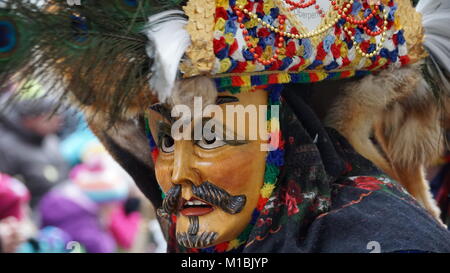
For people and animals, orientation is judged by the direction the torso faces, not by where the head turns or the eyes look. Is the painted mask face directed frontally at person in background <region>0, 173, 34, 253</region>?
no

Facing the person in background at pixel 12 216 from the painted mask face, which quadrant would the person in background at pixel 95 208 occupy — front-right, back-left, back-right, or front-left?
front-right

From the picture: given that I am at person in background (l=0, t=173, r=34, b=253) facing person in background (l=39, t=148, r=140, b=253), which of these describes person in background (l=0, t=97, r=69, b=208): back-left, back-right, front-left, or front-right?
front-left

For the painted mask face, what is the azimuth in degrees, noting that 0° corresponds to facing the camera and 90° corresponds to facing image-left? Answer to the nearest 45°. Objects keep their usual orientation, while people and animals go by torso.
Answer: approximately 45°

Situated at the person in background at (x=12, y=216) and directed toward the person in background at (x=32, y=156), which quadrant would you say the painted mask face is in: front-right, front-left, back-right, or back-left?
back-right

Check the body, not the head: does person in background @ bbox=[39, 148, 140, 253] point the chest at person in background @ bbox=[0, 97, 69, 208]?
no

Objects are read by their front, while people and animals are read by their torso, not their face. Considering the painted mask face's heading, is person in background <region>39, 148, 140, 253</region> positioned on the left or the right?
on its right
